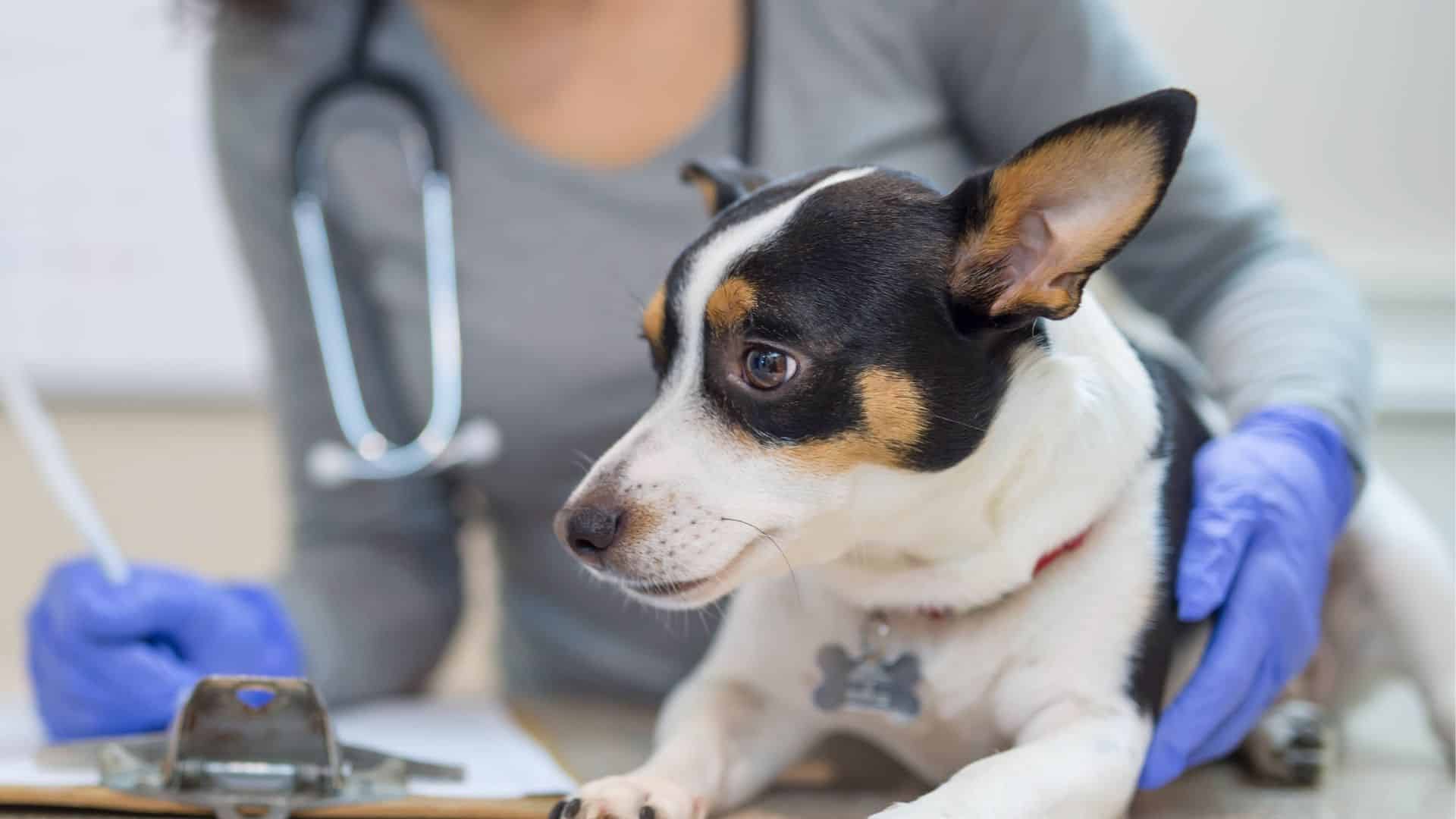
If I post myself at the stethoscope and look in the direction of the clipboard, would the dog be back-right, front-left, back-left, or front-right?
front-left

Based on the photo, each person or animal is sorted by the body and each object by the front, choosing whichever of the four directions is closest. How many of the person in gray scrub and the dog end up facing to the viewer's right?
0

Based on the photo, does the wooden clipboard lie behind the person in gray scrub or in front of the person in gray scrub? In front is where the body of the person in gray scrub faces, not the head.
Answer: in front

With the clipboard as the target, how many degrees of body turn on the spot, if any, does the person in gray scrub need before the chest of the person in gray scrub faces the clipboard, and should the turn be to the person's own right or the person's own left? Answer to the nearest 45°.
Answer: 0° — they already face it

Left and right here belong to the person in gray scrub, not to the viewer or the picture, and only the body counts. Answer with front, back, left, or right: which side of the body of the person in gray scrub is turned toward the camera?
front

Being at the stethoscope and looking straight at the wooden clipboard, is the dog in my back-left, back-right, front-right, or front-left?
front-left

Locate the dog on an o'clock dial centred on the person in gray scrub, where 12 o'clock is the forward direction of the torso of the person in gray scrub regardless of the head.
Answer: The dog is roughly at 11 o'clock from the person in gray scrub.

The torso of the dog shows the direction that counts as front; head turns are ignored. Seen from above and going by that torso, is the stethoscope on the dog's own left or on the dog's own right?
on the dog's own right
